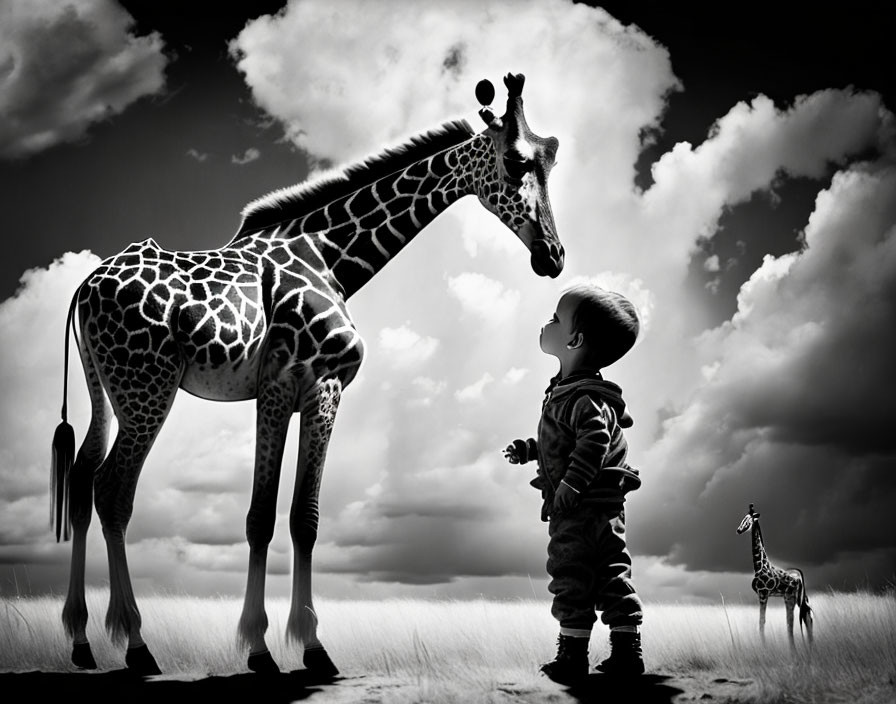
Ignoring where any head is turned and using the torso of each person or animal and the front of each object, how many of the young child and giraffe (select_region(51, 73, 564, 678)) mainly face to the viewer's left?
1

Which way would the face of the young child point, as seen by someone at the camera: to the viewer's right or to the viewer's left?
to the viewer's left

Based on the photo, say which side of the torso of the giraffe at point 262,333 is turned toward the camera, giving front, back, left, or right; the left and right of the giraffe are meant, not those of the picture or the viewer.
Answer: right

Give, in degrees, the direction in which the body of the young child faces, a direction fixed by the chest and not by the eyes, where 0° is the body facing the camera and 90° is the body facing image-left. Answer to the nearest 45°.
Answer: approximately 90°

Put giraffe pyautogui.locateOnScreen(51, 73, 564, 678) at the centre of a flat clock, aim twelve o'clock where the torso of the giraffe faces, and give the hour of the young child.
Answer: The young child is roughly at 1 o'clock from the giraffe.

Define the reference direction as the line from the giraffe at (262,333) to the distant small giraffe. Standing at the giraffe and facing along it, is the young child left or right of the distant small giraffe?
right

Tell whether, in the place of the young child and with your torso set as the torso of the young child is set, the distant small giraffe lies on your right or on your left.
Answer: on your right

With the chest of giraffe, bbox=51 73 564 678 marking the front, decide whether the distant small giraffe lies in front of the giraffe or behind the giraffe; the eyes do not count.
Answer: in front

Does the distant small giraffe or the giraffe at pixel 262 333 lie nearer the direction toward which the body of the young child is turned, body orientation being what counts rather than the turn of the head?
the giraffe

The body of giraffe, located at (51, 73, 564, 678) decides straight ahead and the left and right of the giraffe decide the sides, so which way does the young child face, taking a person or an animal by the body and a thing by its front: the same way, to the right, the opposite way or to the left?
the opposite way

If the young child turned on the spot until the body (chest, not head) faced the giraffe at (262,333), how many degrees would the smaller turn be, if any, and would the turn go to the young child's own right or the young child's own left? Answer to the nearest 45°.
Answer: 0° — they already face it
